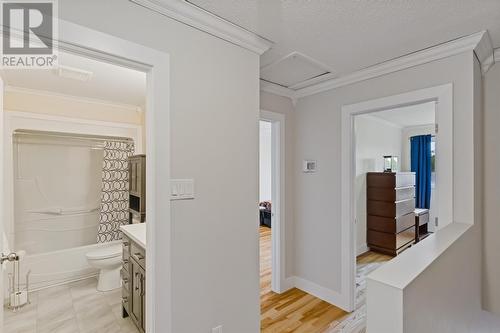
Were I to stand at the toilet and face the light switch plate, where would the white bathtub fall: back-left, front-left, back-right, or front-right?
back-right

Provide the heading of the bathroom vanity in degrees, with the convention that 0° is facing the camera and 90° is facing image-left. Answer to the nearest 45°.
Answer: approximately 45°
